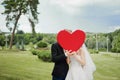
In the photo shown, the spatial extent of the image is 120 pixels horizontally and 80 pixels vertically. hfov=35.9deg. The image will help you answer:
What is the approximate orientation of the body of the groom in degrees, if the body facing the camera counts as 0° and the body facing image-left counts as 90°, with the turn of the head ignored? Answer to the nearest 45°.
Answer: approximately 270°
